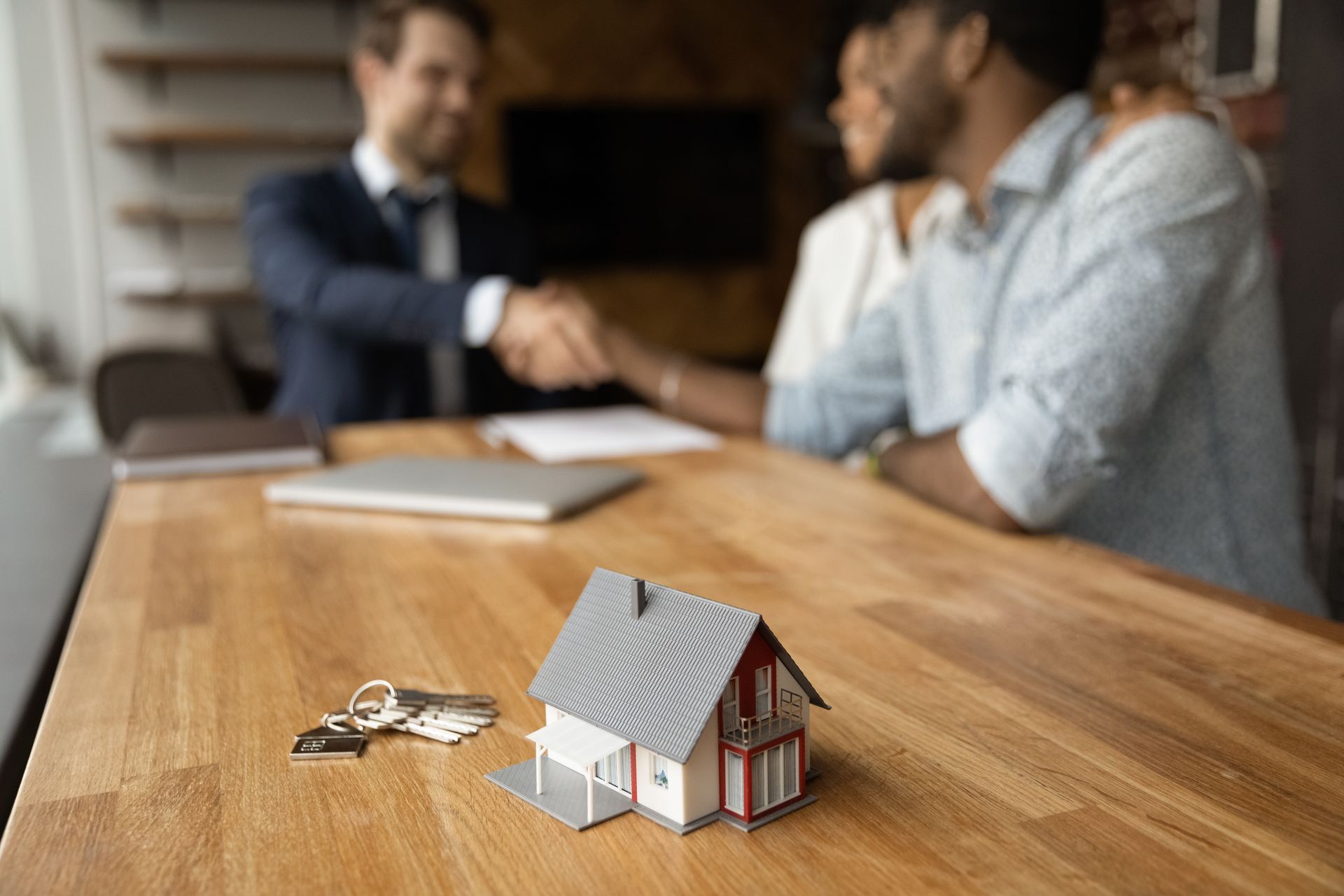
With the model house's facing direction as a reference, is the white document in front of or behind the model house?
behind

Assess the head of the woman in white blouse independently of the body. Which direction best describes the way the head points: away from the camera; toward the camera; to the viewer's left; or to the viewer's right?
to the viewer's left

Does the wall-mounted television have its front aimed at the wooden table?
yes
